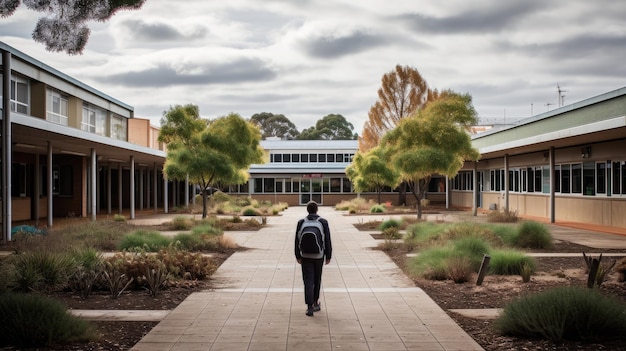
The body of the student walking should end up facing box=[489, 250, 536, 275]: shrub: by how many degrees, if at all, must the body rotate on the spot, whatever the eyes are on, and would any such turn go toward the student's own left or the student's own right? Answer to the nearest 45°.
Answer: approximately 45° to the student's own right

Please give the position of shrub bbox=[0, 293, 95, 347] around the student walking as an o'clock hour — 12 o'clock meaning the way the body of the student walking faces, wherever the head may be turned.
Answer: The shrub is roughly at 8 o'clock from the student walking.

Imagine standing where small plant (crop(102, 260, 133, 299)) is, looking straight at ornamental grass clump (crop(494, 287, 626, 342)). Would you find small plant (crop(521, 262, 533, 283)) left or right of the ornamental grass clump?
left

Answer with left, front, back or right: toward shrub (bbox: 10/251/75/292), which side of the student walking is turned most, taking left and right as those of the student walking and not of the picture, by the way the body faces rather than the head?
left

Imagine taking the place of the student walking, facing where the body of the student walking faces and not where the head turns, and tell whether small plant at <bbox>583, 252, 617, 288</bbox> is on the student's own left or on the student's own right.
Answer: on the student's own right

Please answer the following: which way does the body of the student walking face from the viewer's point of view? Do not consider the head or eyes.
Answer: away from the camera

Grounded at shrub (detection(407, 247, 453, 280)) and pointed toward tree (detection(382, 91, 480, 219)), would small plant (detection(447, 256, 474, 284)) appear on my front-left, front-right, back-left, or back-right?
back-right

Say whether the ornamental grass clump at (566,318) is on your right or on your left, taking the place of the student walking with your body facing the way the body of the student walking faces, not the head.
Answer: on your right

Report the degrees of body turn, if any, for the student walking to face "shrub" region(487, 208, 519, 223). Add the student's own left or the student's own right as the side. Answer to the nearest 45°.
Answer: approximately 45° to the student's own right

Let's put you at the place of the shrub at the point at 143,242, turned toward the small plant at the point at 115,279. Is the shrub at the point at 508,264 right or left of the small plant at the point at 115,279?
left

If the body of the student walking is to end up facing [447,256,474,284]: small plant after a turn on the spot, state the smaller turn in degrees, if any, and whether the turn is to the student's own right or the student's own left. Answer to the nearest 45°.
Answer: approximately 45° to the student's own right

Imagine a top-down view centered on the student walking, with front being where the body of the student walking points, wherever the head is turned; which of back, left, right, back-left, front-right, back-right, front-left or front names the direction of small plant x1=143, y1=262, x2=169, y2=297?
front-left
